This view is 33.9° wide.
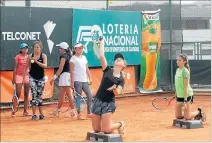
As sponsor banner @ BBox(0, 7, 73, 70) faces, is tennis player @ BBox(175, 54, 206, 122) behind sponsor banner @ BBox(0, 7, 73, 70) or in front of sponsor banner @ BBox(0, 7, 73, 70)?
in front

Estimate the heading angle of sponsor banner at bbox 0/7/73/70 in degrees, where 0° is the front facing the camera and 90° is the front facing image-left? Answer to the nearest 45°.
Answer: approximately 0°

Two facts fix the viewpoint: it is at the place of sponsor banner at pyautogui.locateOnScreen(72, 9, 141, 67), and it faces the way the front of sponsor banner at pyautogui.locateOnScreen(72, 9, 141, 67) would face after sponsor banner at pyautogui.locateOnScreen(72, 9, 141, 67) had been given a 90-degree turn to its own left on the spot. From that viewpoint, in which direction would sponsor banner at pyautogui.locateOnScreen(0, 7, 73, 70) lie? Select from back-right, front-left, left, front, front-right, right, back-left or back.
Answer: back-right

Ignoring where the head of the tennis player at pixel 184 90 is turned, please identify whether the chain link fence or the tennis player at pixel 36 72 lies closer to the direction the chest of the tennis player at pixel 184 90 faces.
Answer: the tennis player

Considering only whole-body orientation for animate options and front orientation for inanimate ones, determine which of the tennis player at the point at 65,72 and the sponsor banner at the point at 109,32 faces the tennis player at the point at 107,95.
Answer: the sponsor banner

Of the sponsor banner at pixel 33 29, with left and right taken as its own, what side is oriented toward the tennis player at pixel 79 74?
front

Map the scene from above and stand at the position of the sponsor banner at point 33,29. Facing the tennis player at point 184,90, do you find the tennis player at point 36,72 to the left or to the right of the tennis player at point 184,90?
right

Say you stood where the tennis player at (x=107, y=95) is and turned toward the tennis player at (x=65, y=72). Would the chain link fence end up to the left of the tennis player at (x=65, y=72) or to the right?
right

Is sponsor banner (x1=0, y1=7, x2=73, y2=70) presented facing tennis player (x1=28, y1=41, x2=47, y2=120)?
yes
